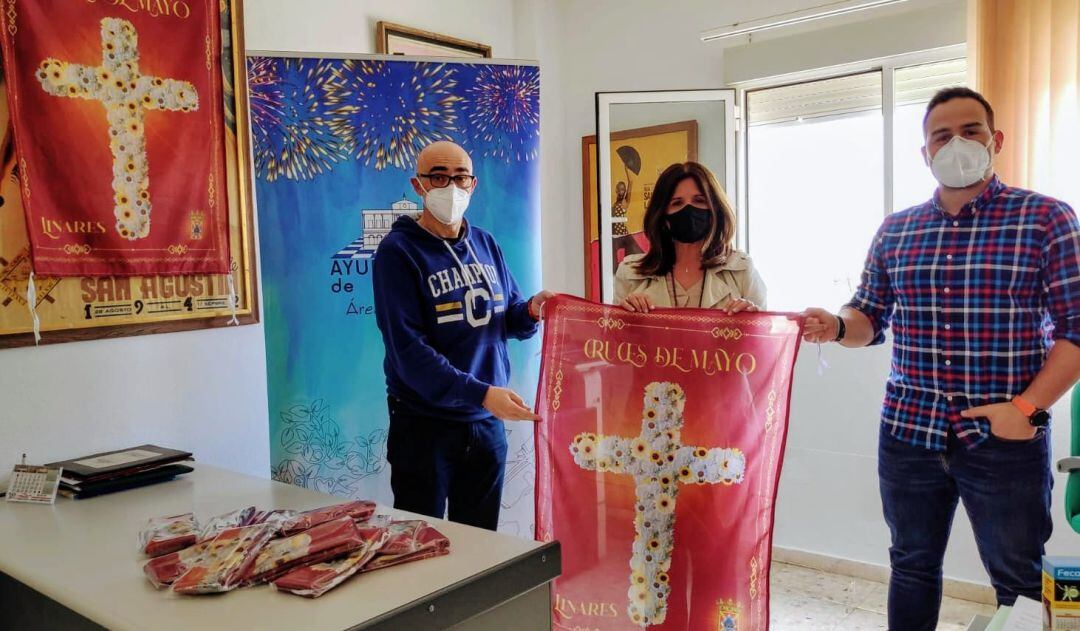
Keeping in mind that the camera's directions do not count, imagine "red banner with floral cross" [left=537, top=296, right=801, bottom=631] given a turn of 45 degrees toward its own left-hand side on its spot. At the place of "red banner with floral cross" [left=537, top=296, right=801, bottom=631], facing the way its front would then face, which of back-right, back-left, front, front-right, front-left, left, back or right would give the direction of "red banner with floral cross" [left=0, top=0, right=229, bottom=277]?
back-right

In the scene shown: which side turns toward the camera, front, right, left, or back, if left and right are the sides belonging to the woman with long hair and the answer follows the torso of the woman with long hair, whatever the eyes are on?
front

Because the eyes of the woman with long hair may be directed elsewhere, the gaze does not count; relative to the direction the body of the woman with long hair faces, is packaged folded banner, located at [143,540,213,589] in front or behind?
in front

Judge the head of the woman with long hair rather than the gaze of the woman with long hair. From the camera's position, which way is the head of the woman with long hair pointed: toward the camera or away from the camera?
toward the camera

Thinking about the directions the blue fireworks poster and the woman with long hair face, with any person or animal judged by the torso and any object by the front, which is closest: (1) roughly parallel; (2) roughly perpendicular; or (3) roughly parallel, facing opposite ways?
roughly parallel

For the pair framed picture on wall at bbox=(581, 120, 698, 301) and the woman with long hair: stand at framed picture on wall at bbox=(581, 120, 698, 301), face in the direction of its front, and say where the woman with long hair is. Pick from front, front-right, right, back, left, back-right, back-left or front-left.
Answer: front-left

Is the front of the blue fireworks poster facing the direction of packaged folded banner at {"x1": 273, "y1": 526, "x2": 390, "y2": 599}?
yes

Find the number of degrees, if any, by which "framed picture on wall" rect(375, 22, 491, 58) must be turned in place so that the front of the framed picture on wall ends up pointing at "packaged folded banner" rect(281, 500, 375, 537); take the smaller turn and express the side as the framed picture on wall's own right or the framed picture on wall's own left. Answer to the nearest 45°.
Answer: approximately 45° to the framed picture on wall's own right

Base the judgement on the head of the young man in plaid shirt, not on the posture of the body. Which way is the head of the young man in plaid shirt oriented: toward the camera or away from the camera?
toward the camera

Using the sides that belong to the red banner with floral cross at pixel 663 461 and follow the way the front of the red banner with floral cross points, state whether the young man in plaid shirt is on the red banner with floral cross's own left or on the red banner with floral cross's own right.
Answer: on the red banner with floral cross's own left

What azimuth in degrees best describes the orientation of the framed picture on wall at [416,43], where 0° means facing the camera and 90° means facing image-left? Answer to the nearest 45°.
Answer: approximately 315°

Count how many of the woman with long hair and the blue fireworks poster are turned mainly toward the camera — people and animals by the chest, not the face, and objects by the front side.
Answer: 2

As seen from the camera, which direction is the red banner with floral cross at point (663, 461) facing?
toward the camera

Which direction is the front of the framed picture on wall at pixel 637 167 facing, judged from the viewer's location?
facing the viewer and to the left of the viewer

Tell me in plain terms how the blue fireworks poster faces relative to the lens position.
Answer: facing the viewer

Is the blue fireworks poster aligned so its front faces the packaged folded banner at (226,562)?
yes
